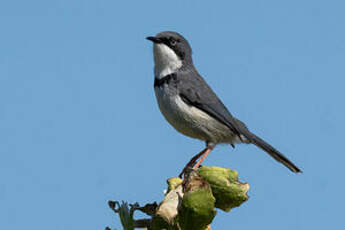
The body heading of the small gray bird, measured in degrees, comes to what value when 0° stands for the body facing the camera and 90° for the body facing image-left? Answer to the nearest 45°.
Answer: approximately 90°
